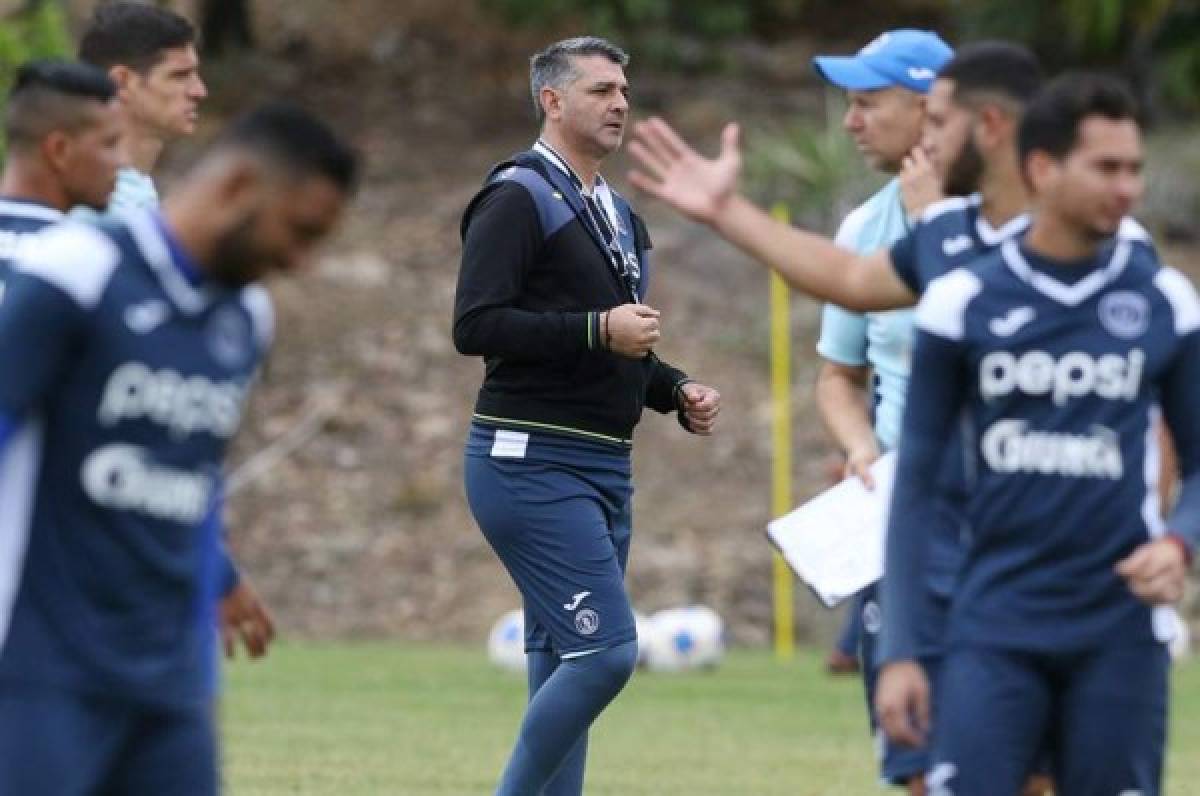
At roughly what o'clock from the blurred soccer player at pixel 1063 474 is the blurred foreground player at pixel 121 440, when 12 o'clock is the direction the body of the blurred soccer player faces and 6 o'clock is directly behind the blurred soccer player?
The blurred foreground player is roughly at 2 o'clock from the blurred soccer player.

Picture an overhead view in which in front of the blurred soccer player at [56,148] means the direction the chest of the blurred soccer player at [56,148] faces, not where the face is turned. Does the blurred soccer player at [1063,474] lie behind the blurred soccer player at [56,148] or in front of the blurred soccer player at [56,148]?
in front

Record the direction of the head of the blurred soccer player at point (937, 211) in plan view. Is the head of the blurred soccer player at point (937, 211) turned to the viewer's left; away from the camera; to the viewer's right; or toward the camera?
to the viewer's left

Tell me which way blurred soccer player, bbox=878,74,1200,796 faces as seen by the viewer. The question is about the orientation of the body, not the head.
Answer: toward the camera

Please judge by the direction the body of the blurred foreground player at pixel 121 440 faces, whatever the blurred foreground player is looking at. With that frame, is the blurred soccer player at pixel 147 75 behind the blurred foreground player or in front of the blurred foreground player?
behind

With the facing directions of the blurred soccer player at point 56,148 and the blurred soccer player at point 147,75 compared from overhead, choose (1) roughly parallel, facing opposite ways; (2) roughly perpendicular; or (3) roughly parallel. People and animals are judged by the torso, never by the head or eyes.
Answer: roughly parallel

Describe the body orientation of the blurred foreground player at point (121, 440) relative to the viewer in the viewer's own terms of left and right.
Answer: facing the viewer and to the right of the viewer
